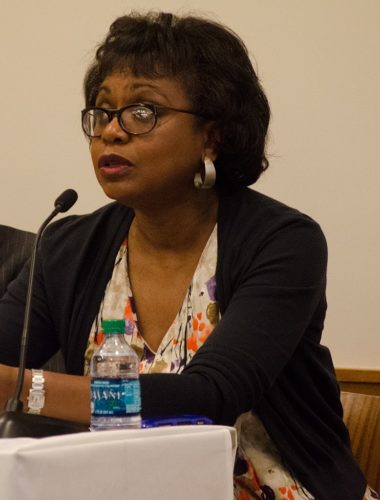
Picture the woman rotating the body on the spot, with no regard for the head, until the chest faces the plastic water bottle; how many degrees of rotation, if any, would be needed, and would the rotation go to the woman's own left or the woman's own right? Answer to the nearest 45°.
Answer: approximately 45° to the woman's own left

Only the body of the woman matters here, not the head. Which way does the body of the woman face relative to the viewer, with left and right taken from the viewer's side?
facing the viewer and to the left of the viewer

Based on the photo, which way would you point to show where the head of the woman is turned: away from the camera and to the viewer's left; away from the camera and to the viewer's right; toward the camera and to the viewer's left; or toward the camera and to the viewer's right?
toward the camera and to the viewer's left
